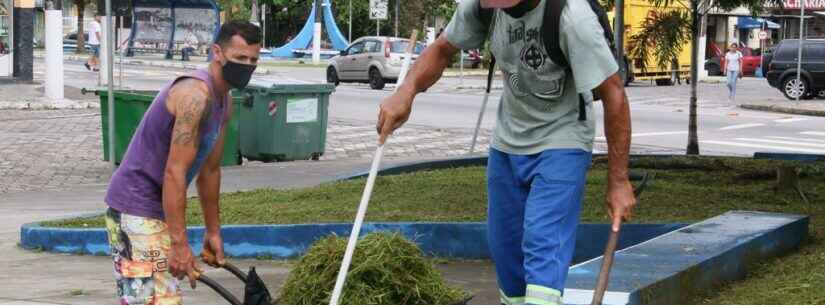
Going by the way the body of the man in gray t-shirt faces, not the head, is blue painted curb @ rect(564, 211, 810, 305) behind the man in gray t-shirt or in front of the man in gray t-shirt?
behind

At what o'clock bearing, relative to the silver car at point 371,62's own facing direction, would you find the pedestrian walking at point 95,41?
The pedestrian walking is roughly at 11 o'clock from the silver car.

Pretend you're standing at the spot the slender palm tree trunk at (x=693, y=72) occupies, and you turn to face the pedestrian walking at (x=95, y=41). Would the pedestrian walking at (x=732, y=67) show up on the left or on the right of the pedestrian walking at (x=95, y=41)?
right

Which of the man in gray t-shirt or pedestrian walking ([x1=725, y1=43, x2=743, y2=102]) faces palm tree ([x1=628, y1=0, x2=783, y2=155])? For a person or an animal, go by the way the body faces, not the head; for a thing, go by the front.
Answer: the pedestrian walking

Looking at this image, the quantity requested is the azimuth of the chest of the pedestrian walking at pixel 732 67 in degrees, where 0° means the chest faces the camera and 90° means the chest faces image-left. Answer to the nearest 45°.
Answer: approximately 0°

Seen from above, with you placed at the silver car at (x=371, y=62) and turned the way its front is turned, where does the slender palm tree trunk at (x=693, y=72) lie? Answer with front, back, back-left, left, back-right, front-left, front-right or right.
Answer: back-left

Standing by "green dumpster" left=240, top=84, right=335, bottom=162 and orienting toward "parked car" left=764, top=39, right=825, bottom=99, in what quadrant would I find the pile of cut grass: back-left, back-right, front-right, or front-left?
back-right

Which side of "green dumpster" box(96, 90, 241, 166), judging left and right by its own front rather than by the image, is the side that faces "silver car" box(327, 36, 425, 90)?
back

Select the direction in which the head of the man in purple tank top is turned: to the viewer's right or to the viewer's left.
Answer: to the viewer's right
